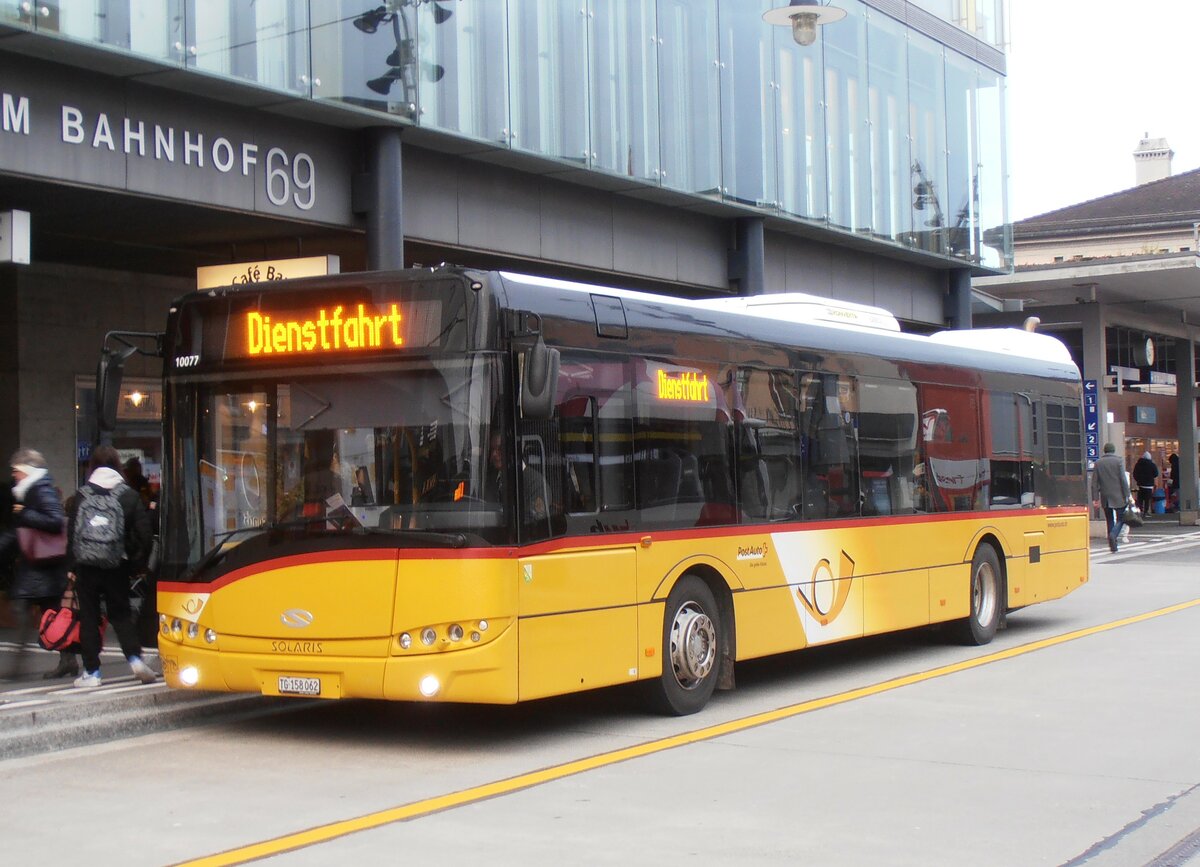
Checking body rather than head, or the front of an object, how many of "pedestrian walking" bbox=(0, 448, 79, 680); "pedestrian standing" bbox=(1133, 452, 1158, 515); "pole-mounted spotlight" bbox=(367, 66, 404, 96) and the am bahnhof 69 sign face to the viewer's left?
2

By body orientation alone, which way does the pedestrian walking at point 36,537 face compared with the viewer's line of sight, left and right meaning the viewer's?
facing to the left of the viewer

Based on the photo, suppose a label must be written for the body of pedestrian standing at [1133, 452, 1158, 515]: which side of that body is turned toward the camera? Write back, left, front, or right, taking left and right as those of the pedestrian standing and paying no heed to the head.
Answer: back

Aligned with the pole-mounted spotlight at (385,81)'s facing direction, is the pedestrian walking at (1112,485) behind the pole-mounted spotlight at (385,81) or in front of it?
behind

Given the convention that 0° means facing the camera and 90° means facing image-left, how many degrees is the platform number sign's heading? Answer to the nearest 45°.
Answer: approximately 0°

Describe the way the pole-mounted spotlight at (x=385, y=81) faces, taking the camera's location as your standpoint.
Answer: facing to the left of the viewer

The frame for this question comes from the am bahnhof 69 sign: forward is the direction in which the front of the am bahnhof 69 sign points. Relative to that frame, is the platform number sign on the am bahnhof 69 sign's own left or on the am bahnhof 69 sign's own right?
on the am bahnhof 69 sign's own left
